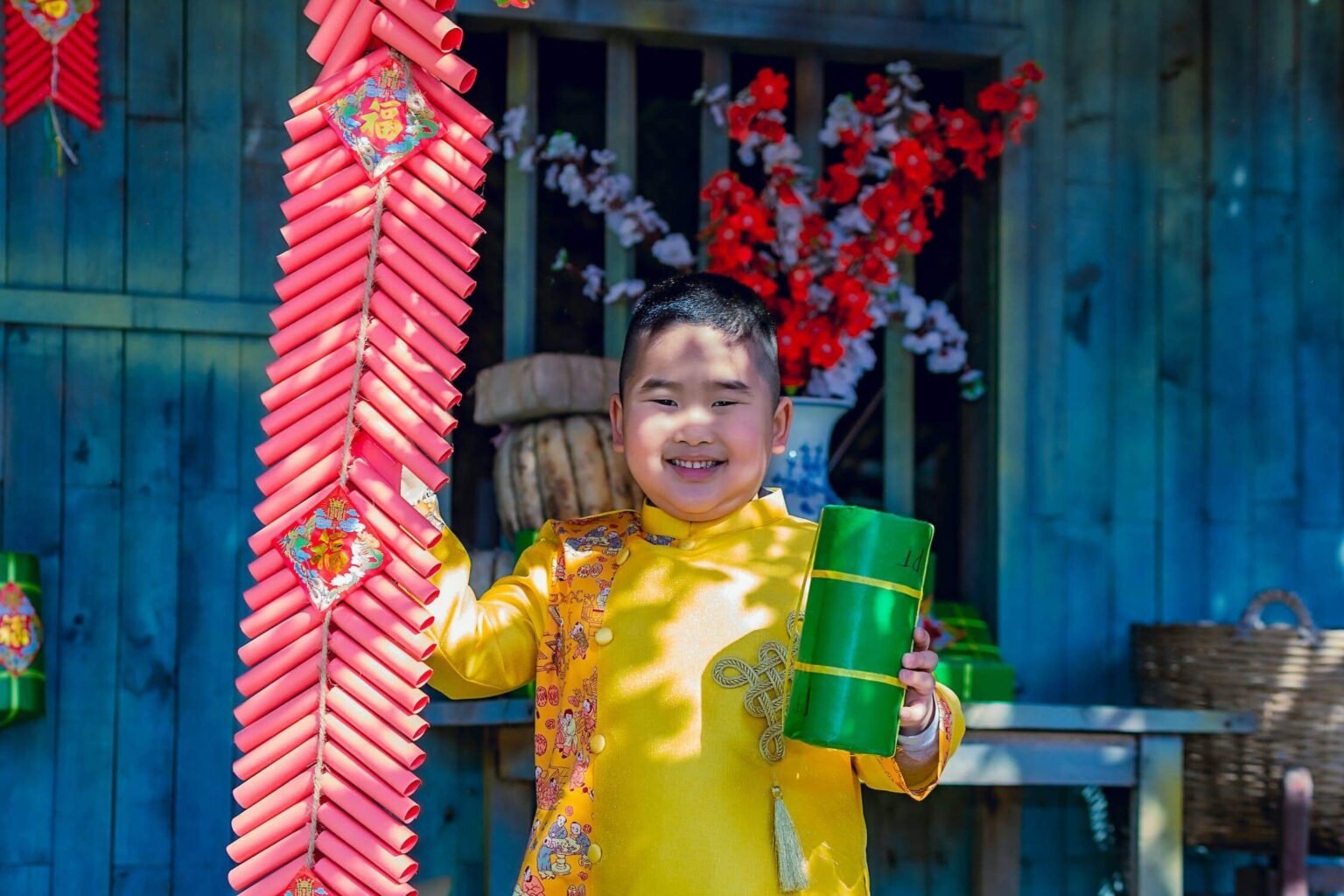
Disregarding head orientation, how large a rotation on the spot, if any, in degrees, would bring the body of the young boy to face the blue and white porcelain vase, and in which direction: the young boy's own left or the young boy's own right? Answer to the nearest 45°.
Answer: approximately 180°

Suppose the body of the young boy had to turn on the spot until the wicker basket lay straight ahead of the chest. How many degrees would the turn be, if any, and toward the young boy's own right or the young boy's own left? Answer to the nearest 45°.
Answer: approximately 135° to the young boy's own left

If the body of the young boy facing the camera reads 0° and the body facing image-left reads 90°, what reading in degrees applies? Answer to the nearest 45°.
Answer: approximately 0°

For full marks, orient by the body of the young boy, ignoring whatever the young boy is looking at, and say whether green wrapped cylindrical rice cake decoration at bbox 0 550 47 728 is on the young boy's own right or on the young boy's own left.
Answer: on the young boy's own right

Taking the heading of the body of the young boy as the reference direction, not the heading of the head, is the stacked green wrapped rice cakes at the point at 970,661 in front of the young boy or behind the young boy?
behind
